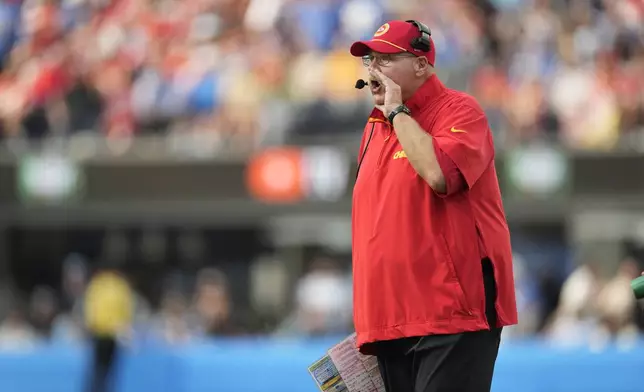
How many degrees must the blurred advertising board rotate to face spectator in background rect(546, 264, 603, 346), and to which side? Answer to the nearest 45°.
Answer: approximately 45° to its left

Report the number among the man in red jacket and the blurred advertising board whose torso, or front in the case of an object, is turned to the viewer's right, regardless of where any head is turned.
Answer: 0

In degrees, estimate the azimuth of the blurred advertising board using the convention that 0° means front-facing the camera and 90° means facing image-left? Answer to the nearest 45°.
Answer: approximately 0°

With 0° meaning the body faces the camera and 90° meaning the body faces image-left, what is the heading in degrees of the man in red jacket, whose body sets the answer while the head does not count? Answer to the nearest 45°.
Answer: approximately 45°

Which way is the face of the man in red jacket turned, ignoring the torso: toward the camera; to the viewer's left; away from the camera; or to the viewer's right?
to the viewer's left

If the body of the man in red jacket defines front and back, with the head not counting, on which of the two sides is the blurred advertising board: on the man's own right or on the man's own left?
on the man's own right
